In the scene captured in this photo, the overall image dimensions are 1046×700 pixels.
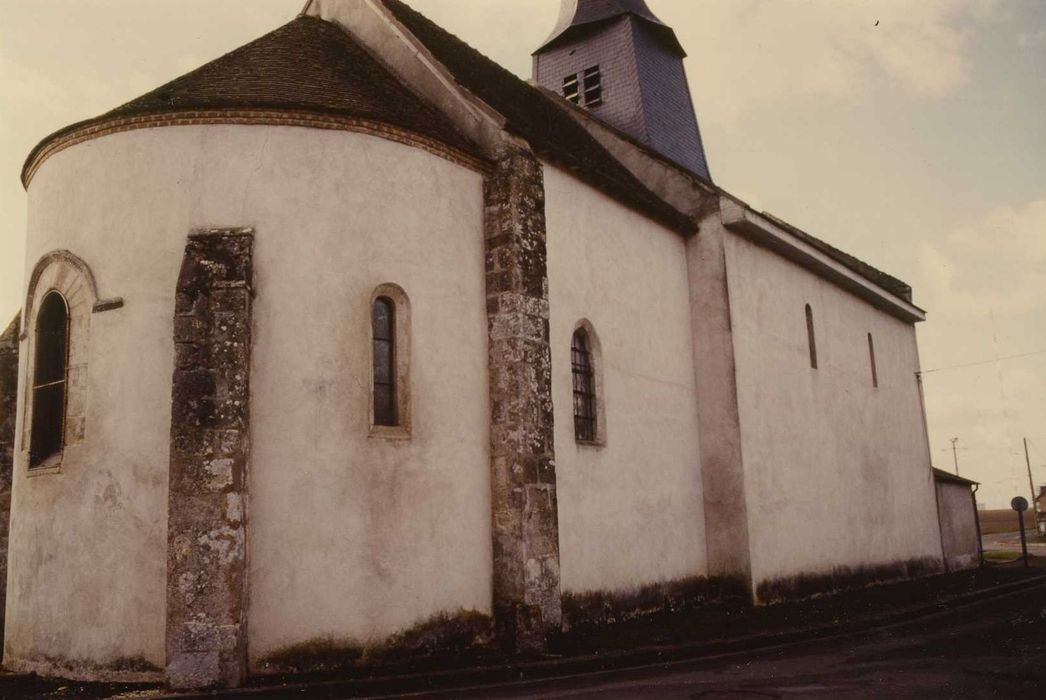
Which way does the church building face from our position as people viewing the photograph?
facing away from the viewer and to the right of the viewer

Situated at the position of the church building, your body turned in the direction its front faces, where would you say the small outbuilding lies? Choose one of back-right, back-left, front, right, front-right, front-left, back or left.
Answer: front
